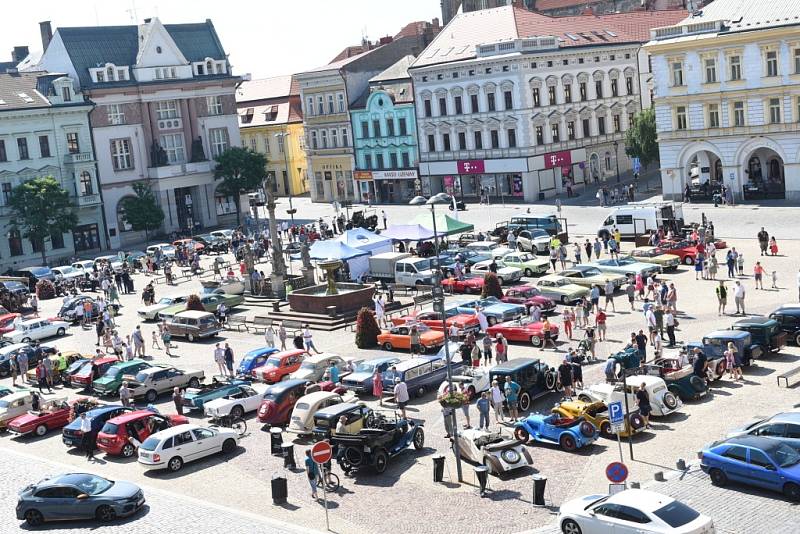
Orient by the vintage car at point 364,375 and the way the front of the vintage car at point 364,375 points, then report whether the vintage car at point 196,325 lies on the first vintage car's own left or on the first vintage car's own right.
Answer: on the first vintage car's own right

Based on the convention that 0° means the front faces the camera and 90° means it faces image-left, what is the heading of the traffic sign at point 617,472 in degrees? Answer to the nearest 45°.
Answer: approximately 0°

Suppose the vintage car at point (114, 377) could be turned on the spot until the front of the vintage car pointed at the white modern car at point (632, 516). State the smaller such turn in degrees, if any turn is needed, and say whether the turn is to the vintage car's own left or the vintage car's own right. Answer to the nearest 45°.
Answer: approximately 90° to the vintage car's own left

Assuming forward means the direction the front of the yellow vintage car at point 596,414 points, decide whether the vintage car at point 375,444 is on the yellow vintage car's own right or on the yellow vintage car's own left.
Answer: on the yellow vintage car's own left

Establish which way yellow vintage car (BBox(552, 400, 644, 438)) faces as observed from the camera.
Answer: facing away from the viewer and to the left of the viewer

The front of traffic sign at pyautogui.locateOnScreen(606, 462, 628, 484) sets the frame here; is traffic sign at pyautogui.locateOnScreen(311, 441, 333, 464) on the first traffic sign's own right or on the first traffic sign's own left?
on the first traffic sign's own right

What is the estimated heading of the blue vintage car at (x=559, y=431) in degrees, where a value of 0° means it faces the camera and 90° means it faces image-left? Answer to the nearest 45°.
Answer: approximately 135°

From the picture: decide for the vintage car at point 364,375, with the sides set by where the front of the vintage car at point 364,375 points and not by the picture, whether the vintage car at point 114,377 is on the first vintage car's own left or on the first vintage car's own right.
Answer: on the first vintage car's own right

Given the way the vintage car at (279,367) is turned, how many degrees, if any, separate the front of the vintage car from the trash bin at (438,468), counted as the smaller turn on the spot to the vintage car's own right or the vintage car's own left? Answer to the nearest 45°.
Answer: approximately 45° to the vintage car's own left

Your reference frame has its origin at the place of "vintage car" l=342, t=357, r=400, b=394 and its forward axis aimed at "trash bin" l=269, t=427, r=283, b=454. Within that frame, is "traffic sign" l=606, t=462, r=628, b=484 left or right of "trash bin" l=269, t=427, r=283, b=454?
left

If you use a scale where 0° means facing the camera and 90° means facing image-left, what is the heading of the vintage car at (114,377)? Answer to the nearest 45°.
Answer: approximately 45°

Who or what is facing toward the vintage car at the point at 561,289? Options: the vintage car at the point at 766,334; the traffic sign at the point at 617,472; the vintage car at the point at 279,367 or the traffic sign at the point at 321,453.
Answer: the vintage car at the point at 766,334
